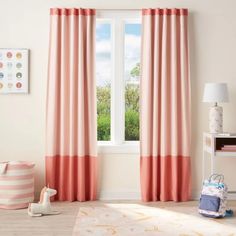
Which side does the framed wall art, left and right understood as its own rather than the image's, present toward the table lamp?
left

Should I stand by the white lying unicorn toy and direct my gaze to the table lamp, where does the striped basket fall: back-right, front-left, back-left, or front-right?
back-left

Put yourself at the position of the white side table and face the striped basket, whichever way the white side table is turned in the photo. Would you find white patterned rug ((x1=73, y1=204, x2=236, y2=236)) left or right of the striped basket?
left

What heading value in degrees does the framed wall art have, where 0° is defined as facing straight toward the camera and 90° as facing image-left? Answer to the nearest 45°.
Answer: approximately 0°

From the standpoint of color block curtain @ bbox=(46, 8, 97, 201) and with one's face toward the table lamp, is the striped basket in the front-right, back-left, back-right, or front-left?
back-right
